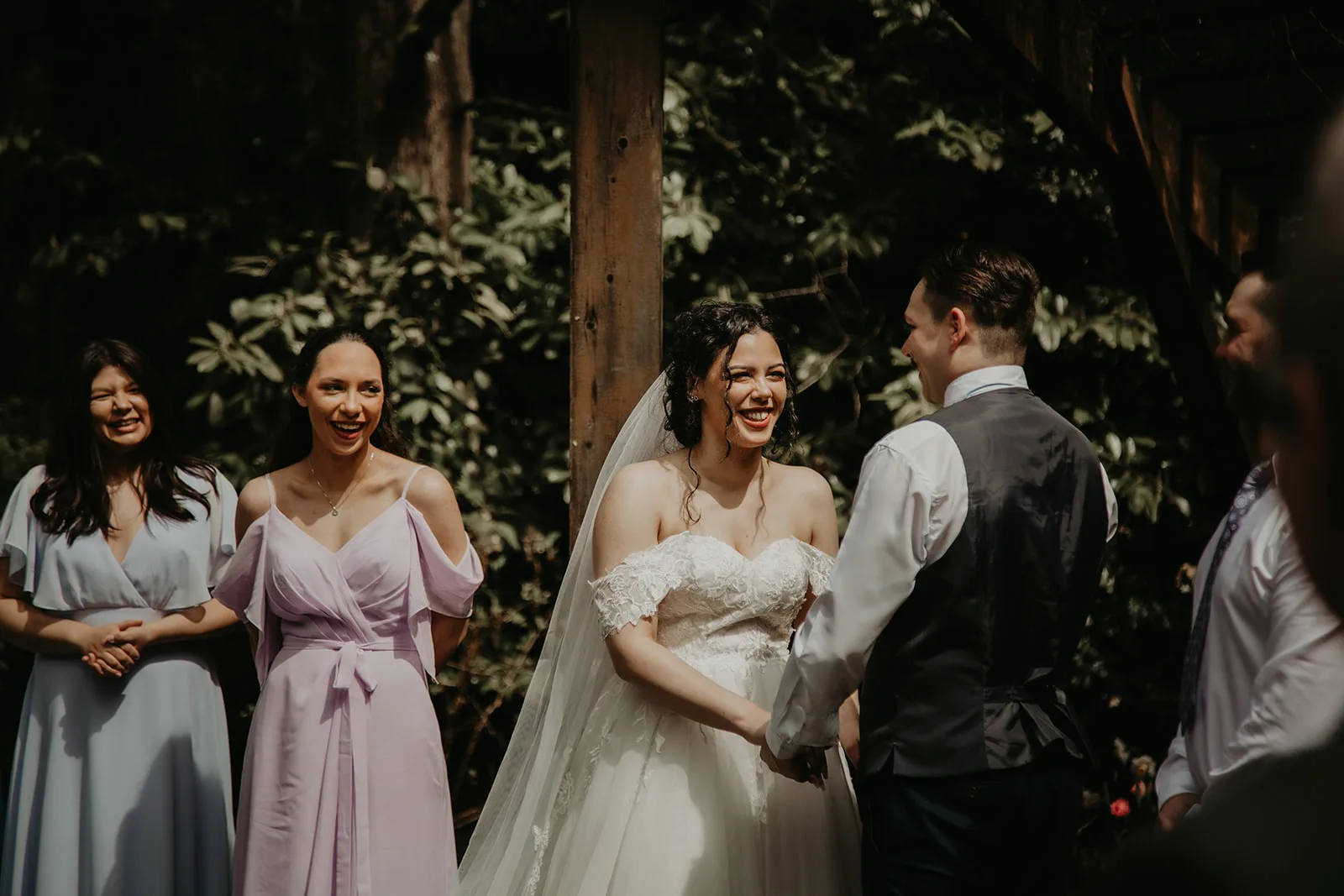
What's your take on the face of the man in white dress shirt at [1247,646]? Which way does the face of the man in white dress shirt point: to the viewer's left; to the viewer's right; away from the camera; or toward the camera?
to the viewer's left

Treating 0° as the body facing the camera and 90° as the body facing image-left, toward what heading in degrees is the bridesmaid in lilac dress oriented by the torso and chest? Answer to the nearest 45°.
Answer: approximately 0°

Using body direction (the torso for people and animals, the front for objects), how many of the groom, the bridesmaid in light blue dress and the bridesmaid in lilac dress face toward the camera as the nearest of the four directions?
2

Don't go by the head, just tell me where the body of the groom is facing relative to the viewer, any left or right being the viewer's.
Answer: facing away from the viewer and to the left of the viewer

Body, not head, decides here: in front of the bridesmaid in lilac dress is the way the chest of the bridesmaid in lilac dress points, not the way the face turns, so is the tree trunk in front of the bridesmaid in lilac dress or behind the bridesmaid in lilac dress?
behind

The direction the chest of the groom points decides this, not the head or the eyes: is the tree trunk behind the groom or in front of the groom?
in front

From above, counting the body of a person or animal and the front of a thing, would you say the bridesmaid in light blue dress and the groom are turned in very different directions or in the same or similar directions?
very different directions

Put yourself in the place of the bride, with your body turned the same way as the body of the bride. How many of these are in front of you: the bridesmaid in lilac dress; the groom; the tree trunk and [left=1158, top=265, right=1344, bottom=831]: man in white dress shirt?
2

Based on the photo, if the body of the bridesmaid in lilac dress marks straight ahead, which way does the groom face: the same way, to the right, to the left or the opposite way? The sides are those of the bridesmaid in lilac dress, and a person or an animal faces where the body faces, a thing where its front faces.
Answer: the opposite way

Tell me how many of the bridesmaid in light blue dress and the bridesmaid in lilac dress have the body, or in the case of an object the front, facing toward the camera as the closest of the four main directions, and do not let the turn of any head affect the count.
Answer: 2

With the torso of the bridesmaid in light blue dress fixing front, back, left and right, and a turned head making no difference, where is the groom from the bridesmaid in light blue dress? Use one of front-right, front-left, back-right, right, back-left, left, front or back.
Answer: front-left

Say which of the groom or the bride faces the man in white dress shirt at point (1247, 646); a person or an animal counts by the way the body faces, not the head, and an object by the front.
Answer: the bride

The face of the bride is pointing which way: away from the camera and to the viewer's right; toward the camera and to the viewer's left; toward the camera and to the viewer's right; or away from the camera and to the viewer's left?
toward the camera and to the viewer's right
